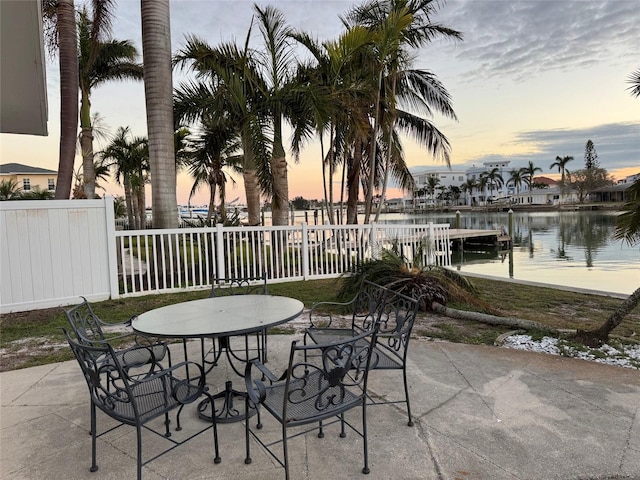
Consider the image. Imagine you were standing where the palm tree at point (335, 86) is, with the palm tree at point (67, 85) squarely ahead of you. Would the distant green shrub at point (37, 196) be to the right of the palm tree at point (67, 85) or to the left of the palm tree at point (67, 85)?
right

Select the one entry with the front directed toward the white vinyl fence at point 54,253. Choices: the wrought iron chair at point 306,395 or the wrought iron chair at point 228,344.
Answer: the wrought iron chair at point 306,395

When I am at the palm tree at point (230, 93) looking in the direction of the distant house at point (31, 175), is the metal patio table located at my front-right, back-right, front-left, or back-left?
back-left

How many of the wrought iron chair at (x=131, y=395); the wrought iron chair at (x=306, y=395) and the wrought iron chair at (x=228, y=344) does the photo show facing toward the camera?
1

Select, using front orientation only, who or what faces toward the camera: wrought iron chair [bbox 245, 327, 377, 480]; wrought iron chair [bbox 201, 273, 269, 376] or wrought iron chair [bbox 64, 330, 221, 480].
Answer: wrought iron chair [bbox 201, 273, 269, 376]

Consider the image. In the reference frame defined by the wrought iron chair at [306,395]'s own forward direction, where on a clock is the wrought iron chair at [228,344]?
the wrought iron chair at [228,344] is roughly at 1 o'clock from the wrought iron chair at [306,395].

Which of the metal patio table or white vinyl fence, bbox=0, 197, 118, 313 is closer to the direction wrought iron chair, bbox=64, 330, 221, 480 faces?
the metal patio table

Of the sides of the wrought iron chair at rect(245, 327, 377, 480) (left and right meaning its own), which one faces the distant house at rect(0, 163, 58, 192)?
front

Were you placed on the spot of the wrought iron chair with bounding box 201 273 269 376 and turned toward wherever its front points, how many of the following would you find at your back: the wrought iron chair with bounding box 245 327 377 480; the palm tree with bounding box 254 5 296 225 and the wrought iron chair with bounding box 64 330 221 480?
1

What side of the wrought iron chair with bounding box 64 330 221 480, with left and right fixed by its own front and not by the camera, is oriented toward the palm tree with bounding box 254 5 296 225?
front

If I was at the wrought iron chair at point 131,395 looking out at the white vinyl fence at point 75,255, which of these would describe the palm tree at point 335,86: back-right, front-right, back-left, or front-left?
front-right

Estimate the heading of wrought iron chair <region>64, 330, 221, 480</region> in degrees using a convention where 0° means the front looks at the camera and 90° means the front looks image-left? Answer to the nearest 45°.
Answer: approximately 225°

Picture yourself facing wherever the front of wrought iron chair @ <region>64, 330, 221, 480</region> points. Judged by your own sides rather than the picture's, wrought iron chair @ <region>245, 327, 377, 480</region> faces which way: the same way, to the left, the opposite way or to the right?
to the left

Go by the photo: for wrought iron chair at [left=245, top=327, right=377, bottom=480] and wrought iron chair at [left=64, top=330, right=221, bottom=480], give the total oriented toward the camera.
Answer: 0

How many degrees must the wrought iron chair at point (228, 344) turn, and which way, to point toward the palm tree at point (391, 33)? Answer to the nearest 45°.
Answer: approximately 135° to its left

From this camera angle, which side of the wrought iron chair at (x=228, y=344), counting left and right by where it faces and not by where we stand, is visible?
front

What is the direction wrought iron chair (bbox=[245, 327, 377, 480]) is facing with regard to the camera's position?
facing away from the viewer and to the left of the viewer
